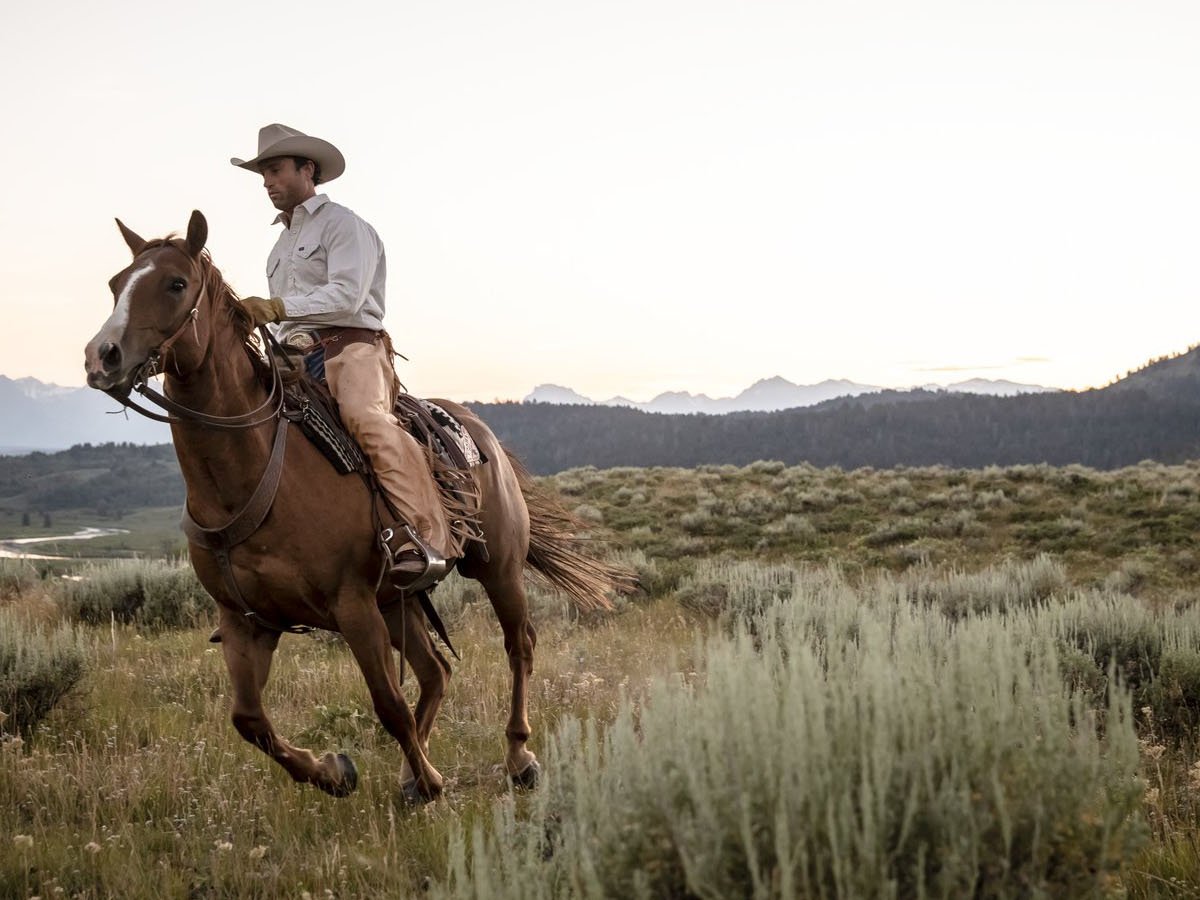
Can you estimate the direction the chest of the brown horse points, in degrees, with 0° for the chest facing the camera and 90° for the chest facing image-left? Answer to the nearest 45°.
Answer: approximately 45°

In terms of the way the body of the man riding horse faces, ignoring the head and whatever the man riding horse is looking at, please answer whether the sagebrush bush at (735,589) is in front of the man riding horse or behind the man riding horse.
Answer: behind

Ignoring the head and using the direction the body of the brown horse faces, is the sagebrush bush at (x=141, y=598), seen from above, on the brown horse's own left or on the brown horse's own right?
on the brown horse's own right

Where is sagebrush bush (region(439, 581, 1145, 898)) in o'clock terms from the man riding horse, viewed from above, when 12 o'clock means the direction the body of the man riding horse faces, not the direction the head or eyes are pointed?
The sagebrush bush is roughly at 10 o'clock from the man riding horse.

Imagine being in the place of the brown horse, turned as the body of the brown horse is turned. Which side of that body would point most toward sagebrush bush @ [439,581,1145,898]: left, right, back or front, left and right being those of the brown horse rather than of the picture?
left
